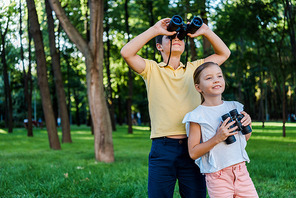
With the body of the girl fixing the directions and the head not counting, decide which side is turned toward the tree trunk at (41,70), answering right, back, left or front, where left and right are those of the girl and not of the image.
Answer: back

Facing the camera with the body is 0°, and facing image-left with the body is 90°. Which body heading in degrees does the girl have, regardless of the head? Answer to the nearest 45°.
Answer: approximately 315°

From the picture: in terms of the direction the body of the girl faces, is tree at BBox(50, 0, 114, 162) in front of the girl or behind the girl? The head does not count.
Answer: behind
